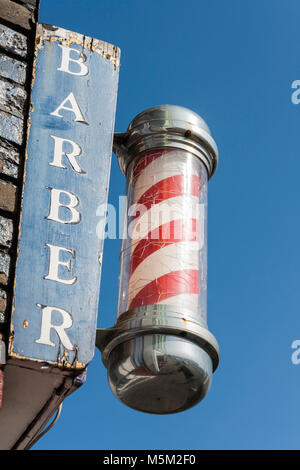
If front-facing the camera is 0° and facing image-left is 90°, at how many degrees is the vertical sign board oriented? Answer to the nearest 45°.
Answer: approximately 0°
